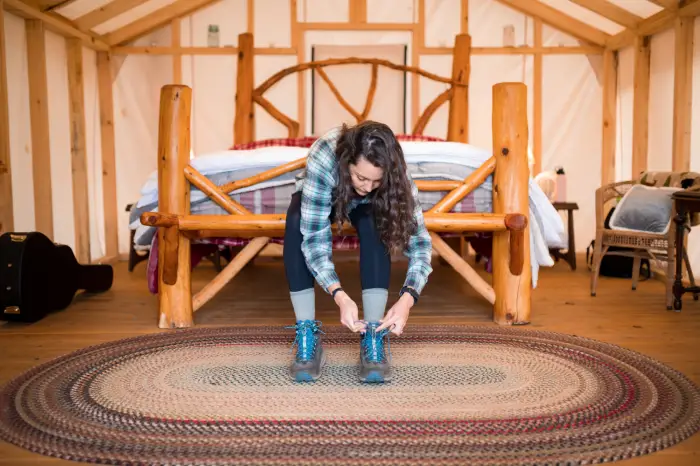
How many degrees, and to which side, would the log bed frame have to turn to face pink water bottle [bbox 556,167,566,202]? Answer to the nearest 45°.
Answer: approximately 135° to its left

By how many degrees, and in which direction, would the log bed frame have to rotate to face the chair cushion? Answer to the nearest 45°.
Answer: approximately 90° to its left

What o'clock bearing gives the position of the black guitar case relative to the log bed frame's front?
The black guitar case is roughly at 3 o'clock from the log bed frame.

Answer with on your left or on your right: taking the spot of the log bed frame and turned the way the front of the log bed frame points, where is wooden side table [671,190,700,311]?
on your left

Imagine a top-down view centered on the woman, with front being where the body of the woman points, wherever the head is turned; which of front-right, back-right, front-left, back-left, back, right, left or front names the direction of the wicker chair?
back-left

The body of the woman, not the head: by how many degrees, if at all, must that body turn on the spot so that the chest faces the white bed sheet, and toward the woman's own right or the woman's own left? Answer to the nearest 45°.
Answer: approximately 180°

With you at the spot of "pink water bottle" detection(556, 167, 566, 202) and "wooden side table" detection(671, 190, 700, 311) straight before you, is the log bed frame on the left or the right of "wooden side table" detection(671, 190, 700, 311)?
right

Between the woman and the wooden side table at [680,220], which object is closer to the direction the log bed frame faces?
the woman

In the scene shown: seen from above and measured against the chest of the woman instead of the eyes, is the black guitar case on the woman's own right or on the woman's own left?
on the woman's own right

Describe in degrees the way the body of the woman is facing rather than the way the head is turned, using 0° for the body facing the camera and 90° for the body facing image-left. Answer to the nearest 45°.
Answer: approximately 0°
